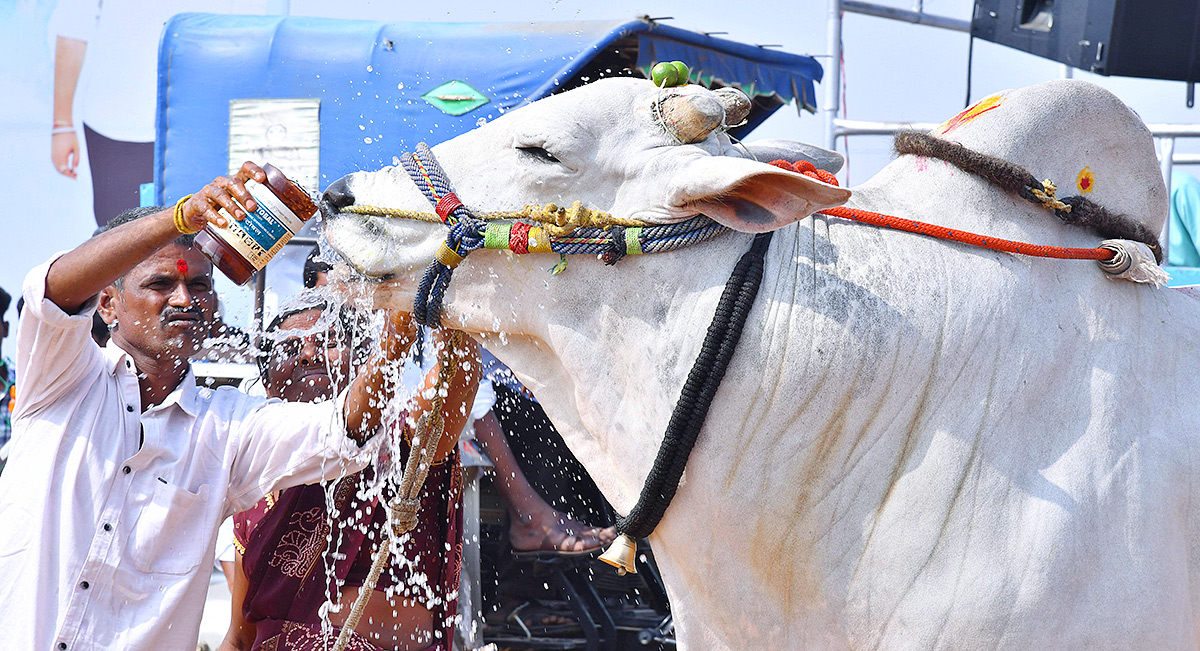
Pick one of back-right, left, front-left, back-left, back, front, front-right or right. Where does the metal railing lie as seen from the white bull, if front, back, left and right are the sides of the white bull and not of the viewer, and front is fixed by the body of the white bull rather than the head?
right

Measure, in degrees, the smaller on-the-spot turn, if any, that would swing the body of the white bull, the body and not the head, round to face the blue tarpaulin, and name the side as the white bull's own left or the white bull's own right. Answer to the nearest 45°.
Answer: approximately 45° to the white bull's own right

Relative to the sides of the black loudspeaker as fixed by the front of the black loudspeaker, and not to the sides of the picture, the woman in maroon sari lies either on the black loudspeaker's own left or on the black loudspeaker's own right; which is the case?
on the black loudspeaker's own right

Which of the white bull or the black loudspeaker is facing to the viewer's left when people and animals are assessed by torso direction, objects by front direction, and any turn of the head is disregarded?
the white bull

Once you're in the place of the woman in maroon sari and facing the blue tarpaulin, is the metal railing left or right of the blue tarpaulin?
right

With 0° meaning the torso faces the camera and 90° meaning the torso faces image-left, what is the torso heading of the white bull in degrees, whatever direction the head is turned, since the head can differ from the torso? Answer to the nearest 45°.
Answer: approximately 90°

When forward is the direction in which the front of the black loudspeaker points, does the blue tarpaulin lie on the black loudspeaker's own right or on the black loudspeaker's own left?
on the black loudspeaker's own right

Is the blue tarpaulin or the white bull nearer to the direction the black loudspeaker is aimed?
the white bull

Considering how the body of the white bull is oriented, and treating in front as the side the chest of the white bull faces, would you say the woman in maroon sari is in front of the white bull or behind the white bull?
in front
